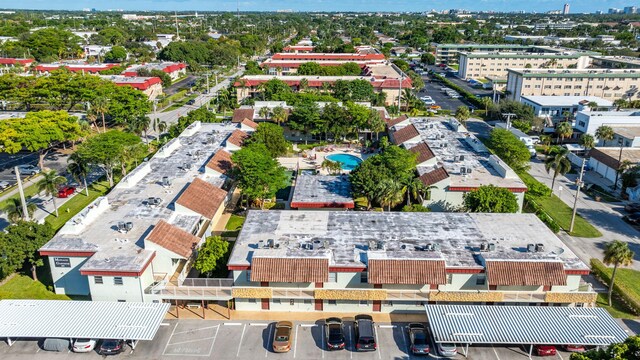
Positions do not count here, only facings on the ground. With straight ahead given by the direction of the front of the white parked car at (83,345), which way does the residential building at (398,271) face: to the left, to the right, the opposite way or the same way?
the opposite way

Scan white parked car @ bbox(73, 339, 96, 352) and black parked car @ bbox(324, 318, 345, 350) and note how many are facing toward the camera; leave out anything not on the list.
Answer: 0

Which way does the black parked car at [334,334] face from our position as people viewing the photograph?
facing away from the viewer

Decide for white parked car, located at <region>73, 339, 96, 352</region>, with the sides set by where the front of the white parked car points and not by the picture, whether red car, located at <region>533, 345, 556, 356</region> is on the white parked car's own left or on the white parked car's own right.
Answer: on the white parked car's own right

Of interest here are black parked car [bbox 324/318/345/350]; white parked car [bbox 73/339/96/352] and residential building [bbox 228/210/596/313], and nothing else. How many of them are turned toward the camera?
1

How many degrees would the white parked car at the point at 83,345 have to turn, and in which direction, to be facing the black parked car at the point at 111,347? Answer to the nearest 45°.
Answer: approximately 90° to its right

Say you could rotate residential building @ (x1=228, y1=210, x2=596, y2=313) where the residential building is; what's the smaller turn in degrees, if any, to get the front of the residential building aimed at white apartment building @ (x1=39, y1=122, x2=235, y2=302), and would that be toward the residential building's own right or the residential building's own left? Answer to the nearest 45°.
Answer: approximately 90° to the residential building's own right

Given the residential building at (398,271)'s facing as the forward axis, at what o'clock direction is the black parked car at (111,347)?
The black parked car is roughly at 2 o'clock from the residential building.

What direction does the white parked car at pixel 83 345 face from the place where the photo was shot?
facing away from the viewer and to the right of the viewer

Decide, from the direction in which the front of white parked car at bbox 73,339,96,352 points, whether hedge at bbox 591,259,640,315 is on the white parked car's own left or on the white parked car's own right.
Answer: on the white parked car's own right

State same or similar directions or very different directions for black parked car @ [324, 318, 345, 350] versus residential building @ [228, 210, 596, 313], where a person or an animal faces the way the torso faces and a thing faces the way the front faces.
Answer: very different directions

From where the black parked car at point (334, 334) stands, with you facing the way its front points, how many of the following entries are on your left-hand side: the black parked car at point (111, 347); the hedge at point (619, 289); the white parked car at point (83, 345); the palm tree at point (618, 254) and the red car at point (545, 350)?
2

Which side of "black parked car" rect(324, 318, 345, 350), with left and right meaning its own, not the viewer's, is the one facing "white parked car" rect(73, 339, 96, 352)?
left

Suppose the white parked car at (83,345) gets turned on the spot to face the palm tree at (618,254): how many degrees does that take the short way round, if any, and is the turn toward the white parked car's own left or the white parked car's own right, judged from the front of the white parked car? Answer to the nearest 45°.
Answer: approximately 45° to the white parked car's own right
